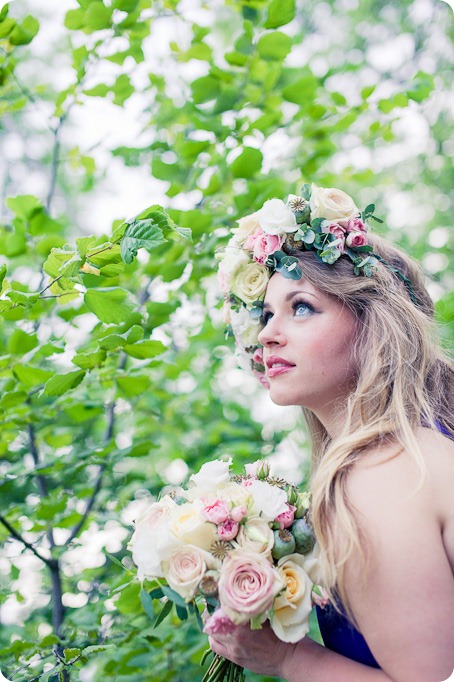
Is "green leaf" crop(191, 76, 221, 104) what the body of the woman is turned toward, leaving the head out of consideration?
no

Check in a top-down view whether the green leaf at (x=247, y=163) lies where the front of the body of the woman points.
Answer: no

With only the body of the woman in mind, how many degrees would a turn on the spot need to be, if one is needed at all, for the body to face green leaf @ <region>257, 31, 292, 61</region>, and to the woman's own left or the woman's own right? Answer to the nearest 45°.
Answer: approximately 90° to the woman's own right

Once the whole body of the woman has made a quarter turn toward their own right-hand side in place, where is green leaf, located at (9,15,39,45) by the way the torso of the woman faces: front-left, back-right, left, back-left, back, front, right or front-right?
front-left

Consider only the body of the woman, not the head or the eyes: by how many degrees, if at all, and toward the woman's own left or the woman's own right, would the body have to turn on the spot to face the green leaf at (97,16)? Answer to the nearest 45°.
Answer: approximately 45° to the woman's own right

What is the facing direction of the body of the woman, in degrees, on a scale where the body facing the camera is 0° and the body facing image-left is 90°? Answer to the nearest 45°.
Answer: approximately 90°

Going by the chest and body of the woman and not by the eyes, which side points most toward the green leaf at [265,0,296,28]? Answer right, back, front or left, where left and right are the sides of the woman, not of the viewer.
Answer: right
